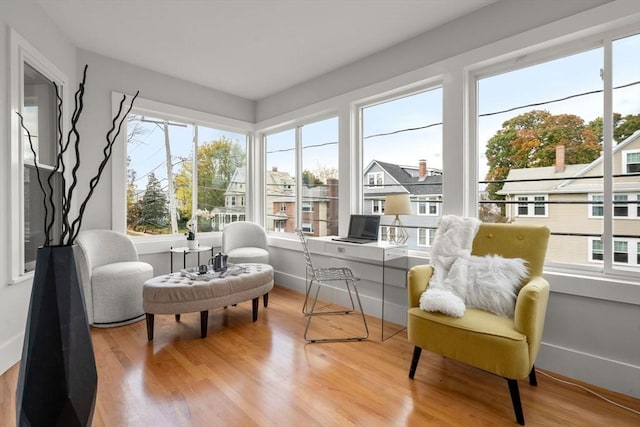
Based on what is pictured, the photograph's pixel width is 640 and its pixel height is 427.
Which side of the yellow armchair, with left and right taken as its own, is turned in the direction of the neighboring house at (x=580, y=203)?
back

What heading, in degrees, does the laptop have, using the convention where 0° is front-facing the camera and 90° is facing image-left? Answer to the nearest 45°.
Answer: approximately 45°

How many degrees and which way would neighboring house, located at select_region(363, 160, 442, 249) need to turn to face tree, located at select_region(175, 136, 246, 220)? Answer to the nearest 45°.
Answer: approximately 45° to its right

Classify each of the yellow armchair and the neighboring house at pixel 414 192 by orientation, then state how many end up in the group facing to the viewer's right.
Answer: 0

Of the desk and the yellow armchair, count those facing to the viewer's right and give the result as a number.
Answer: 0

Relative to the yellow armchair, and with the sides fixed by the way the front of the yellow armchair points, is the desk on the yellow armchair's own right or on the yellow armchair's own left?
on the yellow armchair's own right

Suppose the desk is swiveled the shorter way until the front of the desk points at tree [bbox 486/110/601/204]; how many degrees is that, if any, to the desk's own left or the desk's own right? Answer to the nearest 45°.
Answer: approximately 135° to the desk's own left

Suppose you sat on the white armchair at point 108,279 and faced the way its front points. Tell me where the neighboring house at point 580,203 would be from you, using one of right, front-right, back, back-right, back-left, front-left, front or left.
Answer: front

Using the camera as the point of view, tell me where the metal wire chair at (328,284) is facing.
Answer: facing to the right of the viewer

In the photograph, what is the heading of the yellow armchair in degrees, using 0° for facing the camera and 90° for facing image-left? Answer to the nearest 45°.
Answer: approximately 45°

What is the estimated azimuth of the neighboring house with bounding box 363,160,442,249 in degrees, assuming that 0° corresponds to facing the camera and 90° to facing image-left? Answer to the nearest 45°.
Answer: approximately 45°

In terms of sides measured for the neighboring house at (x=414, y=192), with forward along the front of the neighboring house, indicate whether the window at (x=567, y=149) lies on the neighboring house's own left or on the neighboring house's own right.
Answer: on the neighboring house's own left

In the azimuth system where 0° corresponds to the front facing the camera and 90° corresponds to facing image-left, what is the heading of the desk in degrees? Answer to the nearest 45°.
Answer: approximately 45°

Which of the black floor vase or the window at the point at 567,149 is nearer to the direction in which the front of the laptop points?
the black floor vase

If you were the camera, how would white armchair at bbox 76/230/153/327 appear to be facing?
facing the viewer and to the right of the viewer

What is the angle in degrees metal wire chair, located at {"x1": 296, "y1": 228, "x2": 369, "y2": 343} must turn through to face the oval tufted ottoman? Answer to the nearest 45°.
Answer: approximately 180°

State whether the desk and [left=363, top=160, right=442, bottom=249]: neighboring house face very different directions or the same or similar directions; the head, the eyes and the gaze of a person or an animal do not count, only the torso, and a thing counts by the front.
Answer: same or similar directions
